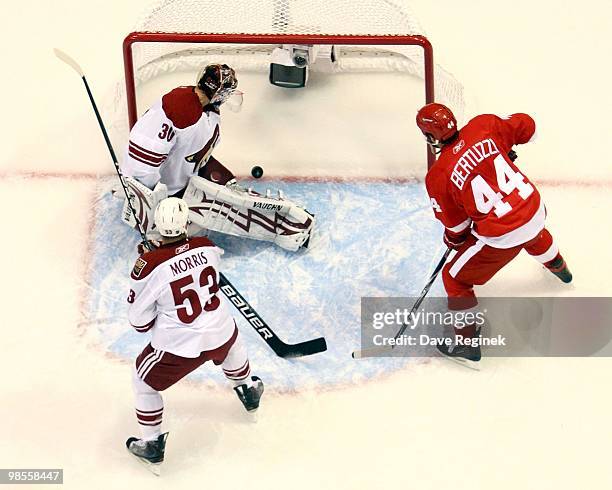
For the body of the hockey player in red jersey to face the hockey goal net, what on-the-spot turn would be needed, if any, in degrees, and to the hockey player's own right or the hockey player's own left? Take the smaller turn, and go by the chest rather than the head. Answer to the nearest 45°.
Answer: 0° — they already face it

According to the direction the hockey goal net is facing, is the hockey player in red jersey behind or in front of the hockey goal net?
in front

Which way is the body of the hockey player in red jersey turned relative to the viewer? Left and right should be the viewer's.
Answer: facing away from the viewer and to the left of the viewer

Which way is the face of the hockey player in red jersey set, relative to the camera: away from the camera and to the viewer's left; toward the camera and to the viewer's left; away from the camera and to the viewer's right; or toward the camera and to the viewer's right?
away from the camera and to the viewer's left

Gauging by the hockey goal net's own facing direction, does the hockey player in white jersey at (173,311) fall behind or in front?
in front

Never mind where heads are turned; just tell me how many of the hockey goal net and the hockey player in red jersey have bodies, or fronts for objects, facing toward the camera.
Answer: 1

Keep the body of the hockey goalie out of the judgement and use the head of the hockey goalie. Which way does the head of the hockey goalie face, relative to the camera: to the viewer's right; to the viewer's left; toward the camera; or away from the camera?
to the viewer's right

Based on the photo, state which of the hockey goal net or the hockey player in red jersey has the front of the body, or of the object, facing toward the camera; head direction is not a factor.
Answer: the hockey goal net

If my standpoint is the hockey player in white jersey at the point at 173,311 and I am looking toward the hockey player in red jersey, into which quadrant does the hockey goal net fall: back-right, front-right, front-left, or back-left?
front-left

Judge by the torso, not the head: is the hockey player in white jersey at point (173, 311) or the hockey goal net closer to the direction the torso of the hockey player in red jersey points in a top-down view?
the hockey goal net

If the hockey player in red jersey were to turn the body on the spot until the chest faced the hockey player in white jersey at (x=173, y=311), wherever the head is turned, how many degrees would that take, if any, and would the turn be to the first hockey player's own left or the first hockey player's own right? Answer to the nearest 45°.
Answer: approximately 90° to the first hockey player's own left

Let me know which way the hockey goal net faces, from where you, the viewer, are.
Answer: facing the viewer

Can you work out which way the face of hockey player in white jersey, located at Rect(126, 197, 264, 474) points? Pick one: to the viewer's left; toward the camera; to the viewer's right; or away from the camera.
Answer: away from the camera
